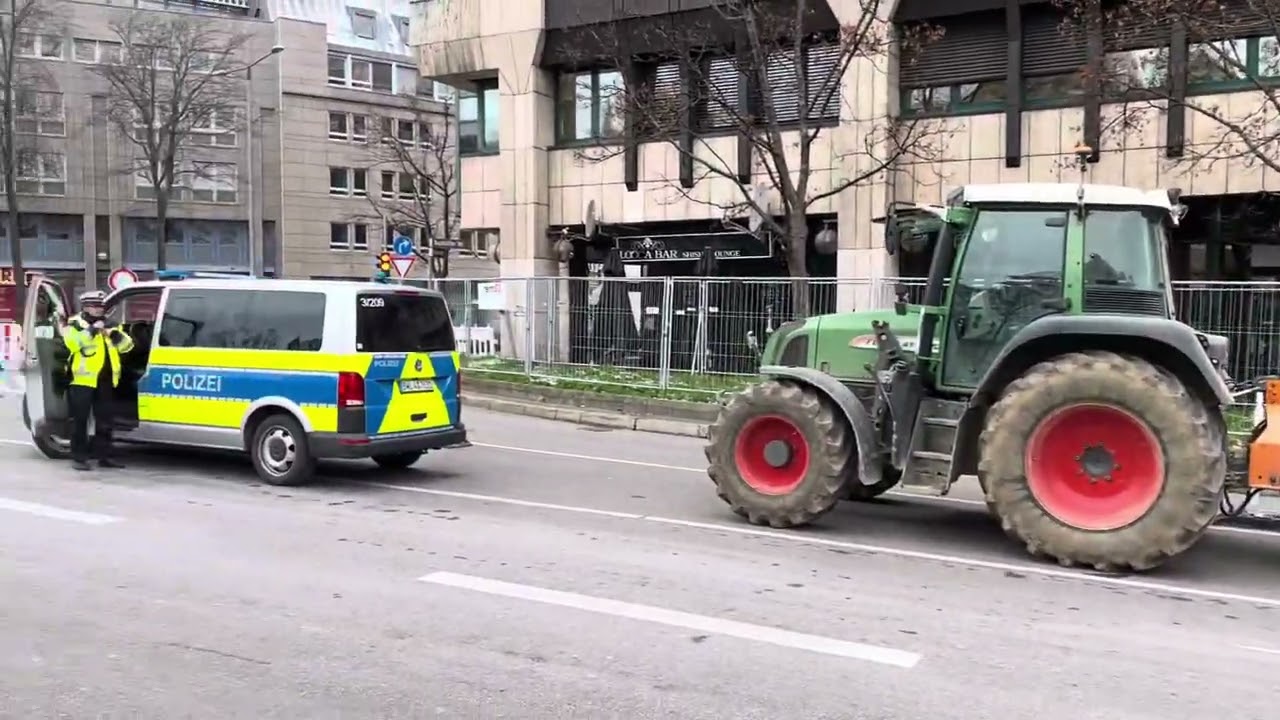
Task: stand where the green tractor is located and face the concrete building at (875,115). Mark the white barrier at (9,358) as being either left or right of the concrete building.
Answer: left

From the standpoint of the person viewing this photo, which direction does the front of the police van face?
facing away from the viewer and to the left of the viewer

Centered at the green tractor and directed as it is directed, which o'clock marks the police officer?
The police officer is roughly at 12 o'clock from the green tractor.

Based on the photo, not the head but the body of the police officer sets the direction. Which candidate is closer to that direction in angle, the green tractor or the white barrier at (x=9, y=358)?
the green tractor

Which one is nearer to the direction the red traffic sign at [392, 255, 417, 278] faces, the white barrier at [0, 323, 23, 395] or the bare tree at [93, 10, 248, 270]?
the white barrier

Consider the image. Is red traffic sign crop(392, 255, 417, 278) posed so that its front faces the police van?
yes

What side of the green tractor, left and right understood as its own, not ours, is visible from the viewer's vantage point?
left

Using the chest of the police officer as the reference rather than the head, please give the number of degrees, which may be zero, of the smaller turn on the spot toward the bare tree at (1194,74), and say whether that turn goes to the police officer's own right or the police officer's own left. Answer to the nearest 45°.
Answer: approximately 45° to the police officer's own left

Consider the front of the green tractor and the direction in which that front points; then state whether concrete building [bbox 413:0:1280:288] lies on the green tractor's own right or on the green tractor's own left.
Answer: on the green tractor's own right
